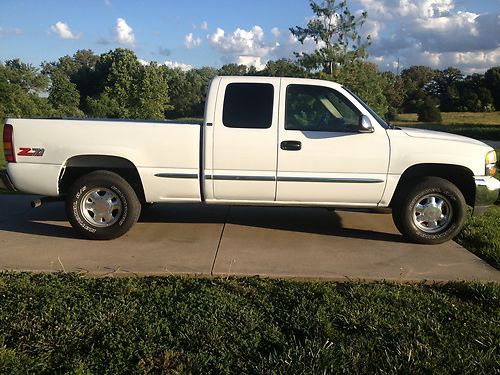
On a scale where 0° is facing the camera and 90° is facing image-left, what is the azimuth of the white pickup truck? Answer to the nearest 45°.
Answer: approximately 270°

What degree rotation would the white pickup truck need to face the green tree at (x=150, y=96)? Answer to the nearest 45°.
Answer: approximately 90° to its left

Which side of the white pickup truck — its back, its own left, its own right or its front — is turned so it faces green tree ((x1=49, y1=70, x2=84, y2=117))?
left

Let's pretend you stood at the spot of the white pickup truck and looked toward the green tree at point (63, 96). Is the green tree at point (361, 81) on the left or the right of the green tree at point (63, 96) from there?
right

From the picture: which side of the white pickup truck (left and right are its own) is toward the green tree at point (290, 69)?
left

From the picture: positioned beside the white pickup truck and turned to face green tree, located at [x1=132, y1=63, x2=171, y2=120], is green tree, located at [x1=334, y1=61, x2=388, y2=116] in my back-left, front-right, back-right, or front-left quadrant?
front-right
